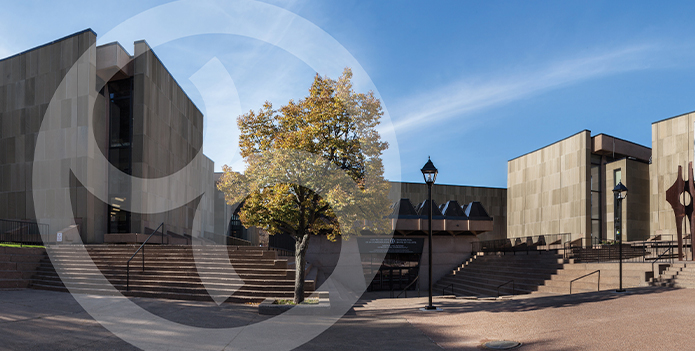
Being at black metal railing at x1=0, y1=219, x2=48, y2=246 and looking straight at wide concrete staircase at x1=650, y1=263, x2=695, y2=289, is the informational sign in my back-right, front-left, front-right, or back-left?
front-left

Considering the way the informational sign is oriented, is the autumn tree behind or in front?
in front

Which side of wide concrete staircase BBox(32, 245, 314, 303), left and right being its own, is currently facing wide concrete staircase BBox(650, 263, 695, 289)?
left

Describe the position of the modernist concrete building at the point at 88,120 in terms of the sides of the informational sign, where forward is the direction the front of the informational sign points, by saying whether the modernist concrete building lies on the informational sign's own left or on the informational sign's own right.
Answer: on the informational sign's own right

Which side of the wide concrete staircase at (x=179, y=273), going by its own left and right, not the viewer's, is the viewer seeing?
front

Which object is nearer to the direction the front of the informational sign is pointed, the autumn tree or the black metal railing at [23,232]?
the autumn tree

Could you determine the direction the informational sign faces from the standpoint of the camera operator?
facing the viewer

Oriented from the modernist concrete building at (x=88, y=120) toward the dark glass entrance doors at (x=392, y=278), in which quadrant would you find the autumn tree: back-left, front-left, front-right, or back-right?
front-right
